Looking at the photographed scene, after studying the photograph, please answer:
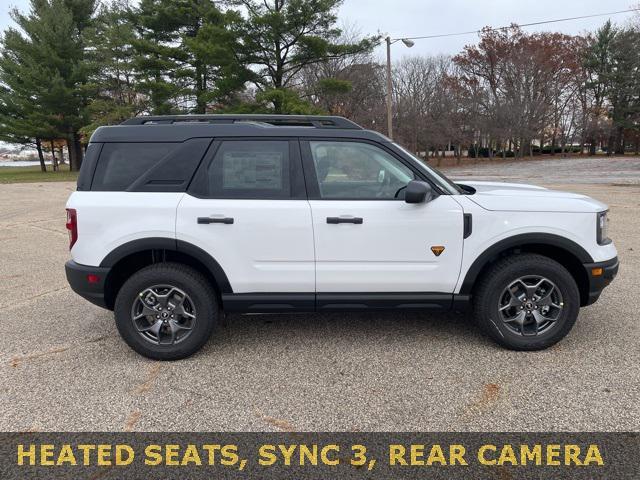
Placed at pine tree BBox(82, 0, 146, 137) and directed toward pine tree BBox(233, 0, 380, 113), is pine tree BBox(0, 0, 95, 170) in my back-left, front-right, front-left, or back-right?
back-right

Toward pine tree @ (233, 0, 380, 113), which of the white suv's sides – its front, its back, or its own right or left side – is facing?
left

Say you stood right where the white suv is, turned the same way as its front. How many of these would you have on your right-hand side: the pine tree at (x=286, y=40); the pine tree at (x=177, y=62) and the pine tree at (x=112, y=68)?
0

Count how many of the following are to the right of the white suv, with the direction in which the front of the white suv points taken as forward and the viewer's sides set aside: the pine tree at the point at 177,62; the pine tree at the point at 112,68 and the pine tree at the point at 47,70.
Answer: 0

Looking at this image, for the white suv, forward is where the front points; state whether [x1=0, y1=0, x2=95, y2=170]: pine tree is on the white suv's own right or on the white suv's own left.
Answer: on the white suv's own left

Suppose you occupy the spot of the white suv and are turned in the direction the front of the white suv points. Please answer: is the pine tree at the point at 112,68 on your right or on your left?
on your left

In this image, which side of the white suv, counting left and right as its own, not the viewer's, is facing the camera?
right
